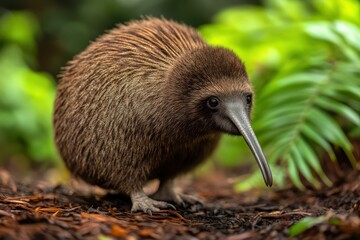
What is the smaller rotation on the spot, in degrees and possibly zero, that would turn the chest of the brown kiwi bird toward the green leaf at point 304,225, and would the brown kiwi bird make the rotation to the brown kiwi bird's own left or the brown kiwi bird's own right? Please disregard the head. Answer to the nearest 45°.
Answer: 0° — it already faces it

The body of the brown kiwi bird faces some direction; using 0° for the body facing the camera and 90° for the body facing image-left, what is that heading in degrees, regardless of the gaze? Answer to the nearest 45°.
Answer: approximately 315°
